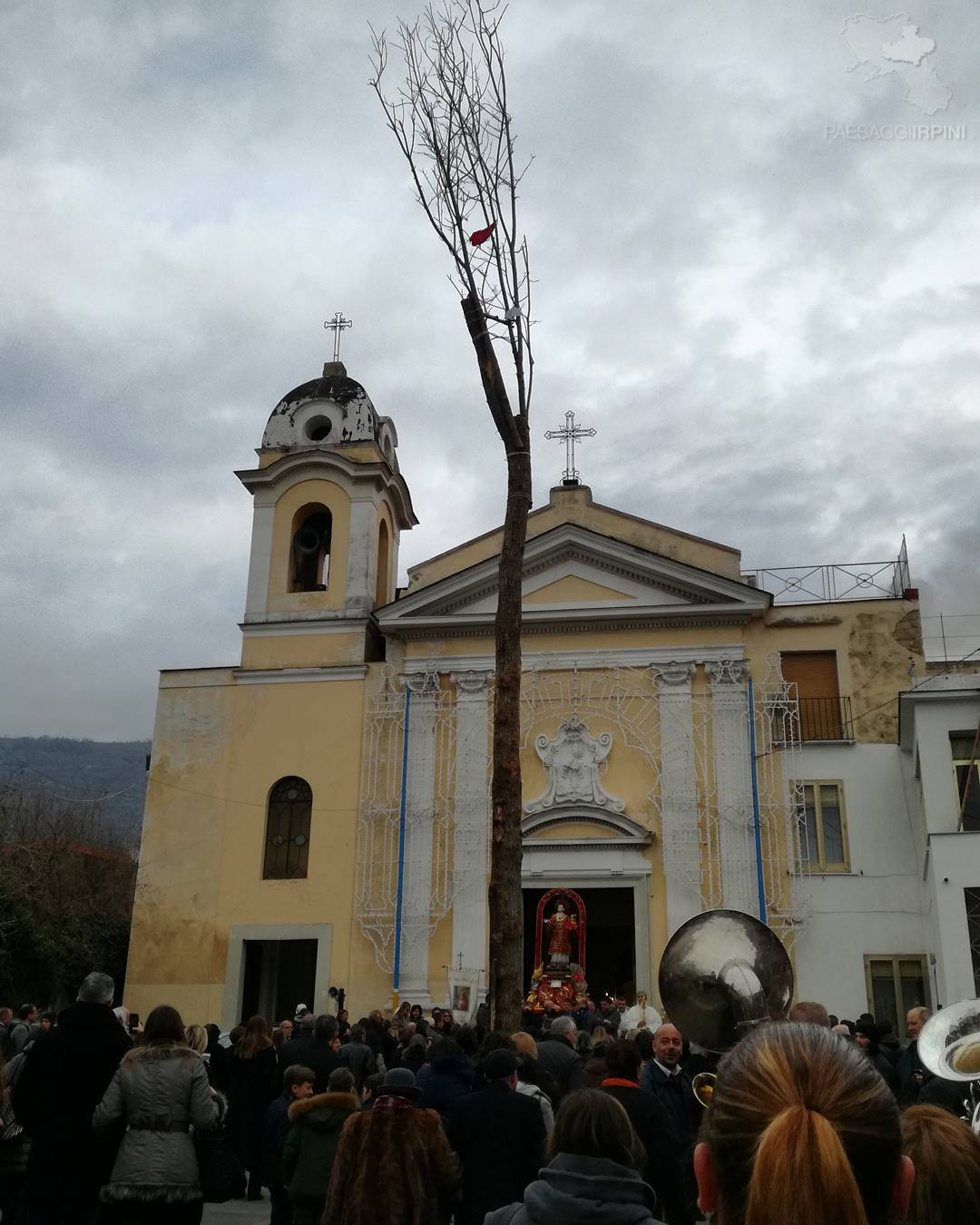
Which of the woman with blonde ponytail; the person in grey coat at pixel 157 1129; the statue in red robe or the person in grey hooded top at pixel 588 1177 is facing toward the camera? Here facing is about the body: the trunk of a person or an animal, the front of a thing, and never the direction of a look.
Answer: the statue in red robe

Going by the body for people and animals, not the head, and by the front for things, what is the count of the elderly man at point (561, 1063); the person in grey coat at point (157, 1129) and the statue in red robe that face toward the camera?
1

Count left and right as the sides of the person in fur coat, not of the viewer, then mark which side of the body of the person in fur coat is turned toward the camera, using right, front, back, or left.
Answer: back

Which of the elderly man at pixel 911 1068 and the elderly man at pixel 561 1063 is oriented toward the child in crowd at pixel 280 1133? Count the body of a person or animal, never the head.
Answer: the elderly man at pixel 911 1068

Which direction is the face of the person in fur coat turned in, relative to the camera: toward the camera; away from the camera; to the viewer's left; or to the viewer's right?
away from the camera

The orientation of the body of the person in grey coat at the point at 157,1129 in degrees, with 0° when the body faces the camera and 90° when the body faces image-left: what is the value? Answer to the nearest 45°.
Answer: approximately 180°

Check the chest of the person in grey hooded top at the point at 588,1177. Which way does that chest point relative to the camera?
away from the camera

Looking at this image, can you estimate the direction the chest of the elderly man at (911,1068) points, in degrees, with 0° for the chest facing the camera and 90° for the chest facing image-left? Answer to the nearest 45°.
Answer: approximately 45°

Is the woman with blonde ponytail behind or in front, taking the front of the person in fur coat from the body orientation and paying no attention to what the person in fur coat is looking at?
behind

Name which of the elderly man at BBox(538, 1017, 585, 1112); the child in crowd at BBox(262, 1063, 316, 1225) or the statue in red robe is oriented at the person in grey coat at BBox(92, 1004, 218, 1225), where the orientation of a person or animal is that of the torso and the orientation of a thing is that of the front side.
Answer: the statue in red robe

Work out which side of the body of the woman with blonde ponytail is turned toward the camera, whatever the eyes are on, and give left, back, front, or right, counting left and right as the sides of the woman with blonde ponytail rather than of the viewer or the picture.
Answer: back

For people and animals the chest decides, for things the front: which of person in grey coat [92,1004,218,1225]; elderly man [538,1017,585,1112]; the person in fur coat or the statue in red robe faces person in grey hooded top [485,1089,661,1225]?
the statue in red robe

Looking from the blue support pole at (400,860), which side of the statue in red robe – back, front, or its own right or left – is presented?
right

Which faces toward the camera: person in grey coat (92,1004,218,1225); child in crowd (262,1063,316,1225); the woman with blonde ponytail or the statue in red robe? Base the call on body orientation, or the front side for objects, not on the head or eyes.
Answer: the statue in red robe

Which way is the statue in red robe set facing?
toward the camera

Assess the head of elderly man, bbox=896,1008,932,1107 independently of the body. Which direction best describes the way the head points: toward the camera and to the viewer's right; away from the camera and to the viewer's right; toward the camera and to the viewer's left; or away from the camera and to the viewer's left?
toward the camera and to the viewer's left

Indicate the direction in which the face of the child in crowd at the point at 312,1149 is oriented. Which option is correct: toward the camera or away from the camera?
away from the camera

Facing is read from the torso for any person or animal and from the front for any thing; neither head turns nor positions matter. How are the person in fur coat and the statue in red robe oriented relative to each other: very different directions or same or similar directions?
very different directions

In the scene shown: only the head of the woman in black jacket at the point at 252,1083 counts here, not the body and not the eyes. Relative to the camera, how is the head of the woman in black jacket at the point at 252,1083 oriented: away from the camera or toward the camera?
away from the camera

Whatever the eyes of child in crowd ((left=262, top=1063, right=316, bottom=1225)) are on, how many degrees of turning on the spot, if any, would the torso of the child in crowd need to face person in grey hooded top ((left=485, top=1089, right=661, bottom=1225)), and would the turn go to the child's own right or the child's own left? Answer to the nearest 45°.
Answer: approximately 90° to the child's own right
